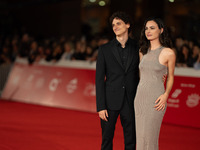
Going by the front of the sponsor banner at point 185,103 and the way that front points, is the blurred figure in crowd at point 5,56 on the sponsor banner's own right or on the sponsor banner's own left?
on the sponsor banner's own right

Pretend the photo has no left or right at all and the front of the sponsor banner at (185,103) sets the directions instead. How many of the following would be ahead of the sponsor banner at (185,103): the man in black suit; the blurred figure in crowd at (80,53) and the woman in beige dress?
2

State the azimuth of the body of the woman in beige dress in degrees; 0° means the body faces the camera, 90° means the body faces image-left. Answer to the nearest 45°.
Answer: approximately 45°

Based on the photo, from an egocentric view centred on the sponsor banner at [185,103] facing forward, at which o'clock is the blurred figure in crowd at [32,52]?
The blurred figure in crowd is roughly at 4 o'clock from the sponsor banner.

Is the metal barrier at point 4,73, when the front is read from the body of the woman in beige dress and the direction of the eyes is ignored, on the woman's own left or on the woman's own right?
on the woman's own right

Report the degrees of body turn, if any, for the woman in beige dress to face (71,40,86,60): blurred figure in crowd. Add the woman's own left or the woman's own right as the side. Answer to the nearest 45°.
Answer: approximately 135° to the woman's own right

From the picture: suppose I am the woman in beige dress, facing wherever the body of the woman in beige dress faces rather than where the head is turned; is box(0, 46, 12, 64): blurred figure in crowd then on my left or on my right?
on my right

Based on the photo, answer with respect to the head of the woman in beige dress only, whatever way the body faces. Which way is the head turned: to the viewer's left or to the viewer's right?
to the viewer's left

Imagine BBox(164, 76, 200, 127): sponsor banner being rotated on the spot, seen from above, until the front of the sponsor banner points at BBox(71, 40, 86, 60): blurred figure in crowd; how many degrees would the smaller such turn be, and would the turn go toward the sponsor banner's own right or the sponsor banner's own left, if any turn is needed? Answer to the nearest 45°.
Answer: approximately 135° to the sponsor banner's own right

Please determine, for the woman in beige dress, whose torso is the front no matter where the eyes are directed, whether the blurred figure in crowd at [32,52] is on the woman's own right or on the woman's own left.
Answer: on the woman's own right
